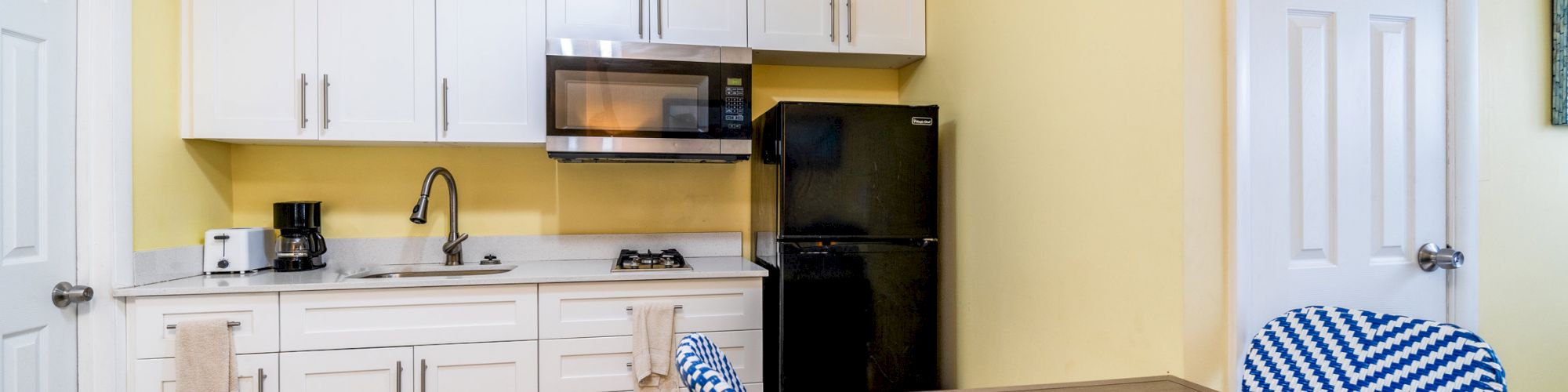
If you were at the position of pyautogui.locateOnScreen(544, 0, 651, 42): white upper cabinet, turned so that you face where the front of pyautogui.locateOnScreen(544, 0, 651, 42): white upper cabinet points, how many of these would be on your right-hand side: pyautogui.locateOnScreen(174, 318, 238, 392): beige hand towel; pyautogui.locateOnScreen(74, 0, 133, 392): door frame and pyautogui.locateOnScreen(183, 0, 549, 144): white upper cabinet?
3

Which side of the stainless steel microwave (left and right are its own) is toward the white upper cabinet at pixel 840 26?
left

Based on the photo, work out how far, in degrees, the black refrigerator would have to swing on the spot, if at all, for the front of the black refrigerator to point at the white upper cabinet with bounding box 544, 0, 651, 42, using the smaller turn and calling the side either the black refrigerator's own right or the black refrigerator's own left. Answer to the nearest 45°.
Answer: approximately 90° to the black refrigerator's own right

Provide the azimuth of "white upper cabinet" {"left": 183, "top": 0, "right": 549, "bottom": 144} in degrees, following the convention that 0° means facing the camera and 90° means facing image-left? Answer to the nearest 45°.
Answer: approximately 0°
